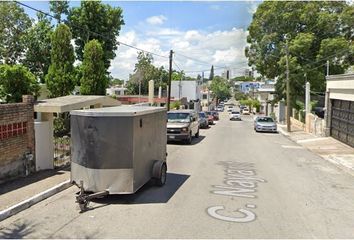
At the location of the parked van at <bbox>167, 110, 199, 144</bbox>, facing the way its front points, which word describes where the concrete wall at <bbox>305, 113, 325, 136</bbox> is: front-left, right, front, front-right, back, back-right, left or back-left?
back-left

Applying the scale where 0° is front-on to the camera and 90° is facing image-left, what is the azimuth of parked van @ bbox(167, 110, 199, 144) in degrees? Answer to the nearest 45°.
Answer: approximately 0°

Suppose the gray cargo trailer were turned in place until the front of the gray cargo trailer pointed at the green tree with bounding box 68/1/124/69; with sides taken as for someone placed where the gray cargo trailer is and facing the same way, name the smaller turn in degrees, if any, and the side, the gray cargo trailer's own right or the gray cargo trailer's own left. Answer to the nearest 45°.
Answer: approximately 135° to the gray cargo trailer's own right

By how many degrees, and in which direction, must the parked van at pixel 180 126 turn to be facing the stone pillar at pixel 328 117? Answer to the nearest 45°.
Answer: approximately 135° to its left

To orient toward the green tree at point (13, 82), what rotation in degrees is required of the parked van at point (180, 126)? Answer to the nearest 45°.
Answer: approximately 45° to its right

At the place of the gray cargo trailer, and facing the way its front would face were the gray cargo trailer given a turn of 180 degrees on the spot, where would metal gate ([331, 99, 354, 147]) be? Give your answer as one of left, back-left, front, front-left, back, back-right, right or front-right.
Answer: front

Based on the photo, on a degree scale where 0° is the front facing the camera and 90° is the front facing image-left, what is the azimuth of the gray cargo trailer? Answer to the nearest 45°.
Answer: approximately 45°

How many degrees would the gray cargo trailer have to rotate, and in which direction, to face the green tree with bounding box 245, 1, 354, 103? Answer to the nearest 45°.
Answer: approximately 180°

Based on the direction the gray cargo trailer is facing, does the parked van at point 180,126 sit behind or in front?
behind

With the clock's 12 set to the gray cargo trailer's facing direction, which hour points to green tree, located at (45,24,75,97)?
The green tree is roughly at 4 o'clock from the gray cargo trailer.

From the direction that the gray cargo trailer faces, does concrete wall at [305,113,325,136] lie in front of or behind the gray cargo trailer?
behind

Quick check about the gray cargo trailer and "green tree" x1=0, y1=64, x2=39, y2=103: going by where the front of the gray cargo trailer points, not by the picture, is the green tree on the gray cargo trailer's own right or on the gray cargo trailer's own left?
on the gray cargo trailer's own right
